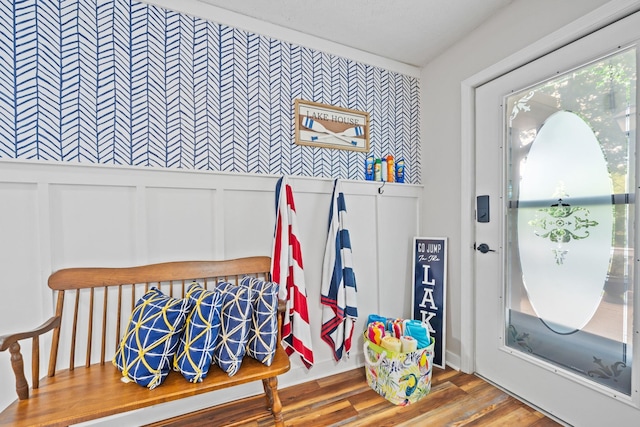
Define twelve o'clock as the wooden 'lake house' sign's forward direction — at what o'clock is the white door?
The white door is roughly at 11 o'clock from the wooden 'lake house' sign.

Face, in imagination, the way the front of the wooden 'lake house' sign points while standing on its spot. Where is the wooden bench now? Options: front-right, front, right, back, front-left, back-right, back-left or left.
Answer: right

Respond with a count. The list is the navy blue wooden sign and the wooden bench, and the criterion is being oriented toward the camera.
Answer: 2

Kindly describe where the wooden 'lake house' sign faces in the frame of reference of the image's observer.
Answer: facing the viewer and to the right of the viewer

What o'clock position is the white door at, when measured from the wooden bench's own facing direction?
The white door is roughly at 10 o'clock from the wooden bench.

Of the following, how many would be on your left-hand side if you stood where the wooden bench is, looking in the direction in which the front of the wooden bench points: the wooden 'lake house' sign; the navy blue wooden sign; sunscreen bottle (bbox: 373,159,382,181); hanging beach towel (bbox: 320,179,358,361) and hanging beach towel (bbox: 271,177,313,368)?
5

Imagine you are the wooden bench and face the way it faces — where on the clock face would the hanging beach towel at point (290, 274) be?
The hanging beach towel is roughly at 9 o'clock from the wooden bench.

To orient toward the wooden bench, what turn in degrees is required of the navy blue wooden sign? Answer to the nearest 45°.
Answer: approximately 45° to its right

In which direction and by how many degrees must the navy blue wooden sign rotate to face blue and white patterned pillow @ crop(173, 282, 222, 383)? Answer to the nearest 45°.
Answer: approximately 45° to its right

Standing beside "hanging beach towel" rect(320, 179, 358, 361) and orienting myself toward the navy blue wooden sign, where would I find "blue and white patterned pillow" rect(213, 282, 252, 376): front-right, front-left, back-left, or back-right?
back-right

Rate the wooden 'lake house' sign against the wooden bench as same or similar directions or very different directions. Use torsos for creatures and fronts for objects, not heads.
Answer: same or similar directions

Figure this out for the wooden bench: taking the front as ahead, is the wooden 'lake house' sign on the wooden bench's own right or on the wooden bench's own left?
on the wooden bench's own left

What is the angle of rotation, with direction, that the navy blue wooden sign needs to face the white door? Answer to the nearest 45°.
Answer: approximately 45° to its left

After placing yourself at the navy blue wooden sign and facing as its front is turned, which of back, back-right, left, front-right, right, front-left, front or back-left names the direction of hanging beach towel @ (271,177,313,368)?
front-right

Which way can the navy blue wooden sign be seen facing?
toward the camera

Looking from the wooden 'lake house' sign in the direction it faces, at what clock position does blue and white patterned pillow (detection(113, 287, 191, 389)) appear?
The blue and white patterned pillow is roughly at 3 o'clock from the wooden 'lake house' sign.
